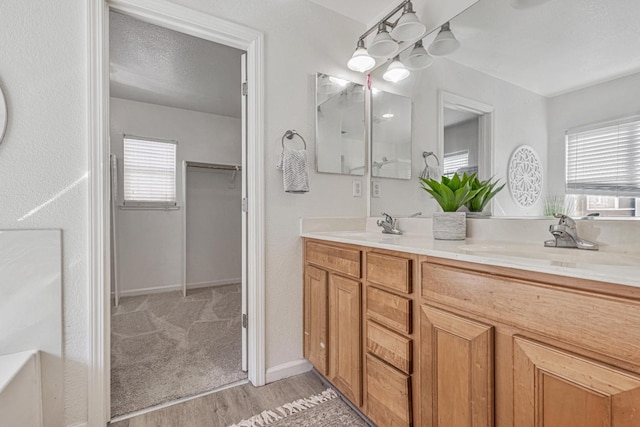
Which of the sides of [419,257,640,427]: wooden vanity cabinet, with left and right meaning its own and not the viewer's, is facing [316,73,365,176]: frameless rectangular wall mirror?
right

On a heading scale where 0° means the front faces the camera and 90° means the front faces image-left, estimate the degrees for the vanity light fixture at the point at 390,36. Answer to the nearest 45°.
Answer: approximately 45°

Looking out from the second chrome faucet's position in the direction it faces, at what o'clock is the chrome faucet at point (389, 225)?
The chrome faucet is roughly at 2 o'clock from the second chrome faucet.

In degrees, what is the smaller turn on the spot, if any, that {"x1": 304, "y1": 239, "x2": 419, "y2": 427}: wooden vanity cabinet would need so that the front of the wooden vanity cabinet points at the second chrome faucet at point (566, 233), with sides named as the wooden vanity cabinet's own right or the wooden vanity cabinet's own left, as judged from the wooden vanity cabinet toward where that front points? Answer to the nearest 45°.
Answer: approximately 135° to the wooden vanity cabinet's own left

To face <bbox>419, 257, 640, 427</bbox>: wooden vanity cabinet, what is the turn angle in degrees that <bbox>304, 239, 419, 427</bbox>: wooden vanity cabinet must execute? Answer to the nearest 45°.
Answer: approximately 90° to its left
